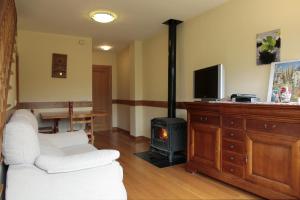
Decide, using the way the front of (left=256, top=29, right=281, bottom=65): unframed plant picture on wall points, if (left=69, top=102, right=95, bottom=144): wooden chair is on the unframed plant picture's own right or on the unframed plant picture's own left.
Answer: on the unframed plant picture's own right

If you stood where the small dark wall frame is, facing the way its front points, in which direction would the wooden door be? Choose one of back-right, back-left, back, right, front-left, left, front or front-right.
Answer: back-left

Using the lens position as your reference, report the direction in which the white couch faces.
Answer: facing to the right of the viewer

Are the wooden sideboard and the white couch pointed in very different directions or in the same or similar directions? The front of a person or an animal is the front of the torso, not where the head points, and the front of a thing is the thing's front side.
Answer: very different directions

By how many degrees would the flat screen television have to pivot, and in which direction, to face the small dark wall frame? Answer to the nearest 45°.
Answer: approximately 45° to its right

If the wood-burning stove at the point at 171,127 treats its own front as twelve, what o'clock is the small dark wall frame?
The small dark wall frame is roughly at 2 o'clock from the wood-burning stove.

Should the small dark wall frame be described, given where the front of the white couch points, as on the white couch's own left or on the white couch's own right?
on the white couch's own left

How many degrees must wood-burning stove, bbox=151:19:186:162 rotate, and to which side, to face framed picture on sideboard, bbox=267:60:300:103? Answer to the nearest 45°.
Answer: approximately 90° to its left

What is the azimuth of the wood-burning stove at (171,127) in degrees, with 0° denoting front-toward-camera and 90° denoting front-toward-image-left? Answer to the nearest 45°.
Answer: approximately 45°

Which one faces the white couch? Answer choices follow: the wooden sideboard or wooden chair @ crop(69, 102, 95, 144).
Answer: the wooden sideboard
